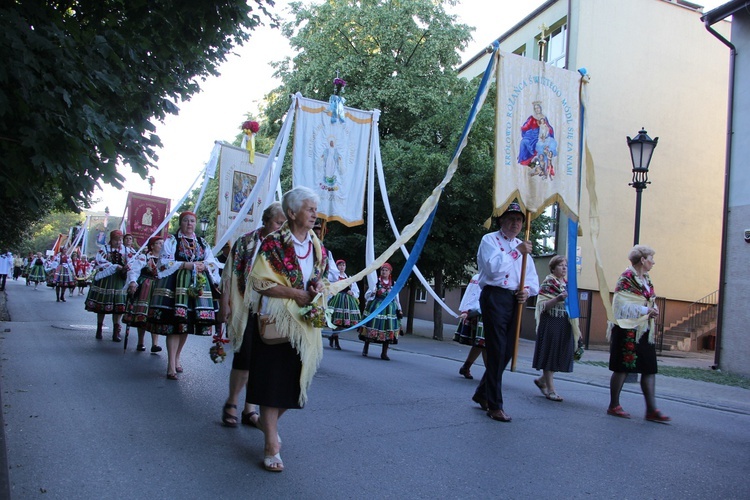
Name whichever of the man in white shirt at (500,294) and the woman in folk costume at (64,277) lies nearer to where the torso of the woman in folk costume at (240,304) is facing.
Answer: the man in white shirt

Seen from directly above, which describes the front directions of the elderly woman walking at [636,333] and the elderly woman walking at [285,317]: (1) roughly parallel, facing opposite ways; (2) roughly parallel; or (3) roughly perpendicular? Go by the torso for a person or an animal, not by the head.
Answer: roughly parallel

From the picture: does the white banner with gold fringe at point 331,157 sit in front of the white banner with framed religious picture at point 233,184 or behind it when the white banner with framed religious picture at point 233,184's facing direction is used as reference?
in front

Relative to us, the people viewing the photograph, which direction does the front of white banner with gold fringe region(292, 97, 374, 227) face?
facing the viewer

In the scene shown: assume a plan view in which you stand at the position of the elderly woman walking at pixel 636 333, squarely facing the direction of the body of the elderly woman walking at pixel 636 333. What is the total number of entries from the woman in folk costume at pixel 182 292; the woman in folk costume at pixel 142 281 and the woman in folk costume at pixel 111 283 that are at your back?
3

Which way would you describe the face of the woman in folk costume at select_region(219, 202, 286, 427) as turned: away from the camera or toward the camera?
toward the camera

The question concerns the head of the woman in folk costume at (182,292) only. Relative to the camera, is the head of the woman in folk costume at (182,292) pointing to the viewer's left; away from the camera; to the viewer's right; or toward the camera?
toward the camera

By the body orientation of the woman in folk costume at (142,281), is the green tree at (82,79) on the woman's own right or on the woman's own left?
on the woman's own right

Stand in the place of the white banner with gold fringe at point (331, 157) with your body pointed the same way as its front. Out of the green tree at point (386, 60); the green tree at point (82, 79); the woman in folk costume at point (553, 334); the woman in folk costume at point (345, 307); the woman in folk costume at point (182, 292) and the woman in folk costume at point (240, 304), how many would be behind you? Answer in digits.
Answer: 2

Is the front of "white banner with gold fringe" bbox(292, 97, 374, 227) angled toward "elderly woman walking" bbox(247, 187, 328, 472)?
yes

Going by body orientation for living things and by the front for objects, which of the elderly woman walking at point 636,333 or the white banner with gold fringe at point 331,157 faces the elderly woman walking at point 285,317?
the white banner with gold fringe

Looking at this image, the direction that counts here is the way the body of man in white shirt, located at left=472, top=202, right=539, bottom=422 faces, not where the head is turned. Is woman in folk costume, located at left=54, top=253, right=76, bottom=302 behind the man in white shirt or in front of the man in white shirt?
behind

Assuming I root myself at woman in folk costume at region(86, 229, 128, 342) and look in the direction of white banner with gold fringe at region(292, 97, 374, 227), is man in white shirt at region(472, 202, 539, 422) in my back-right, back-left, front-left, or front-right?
front-right
